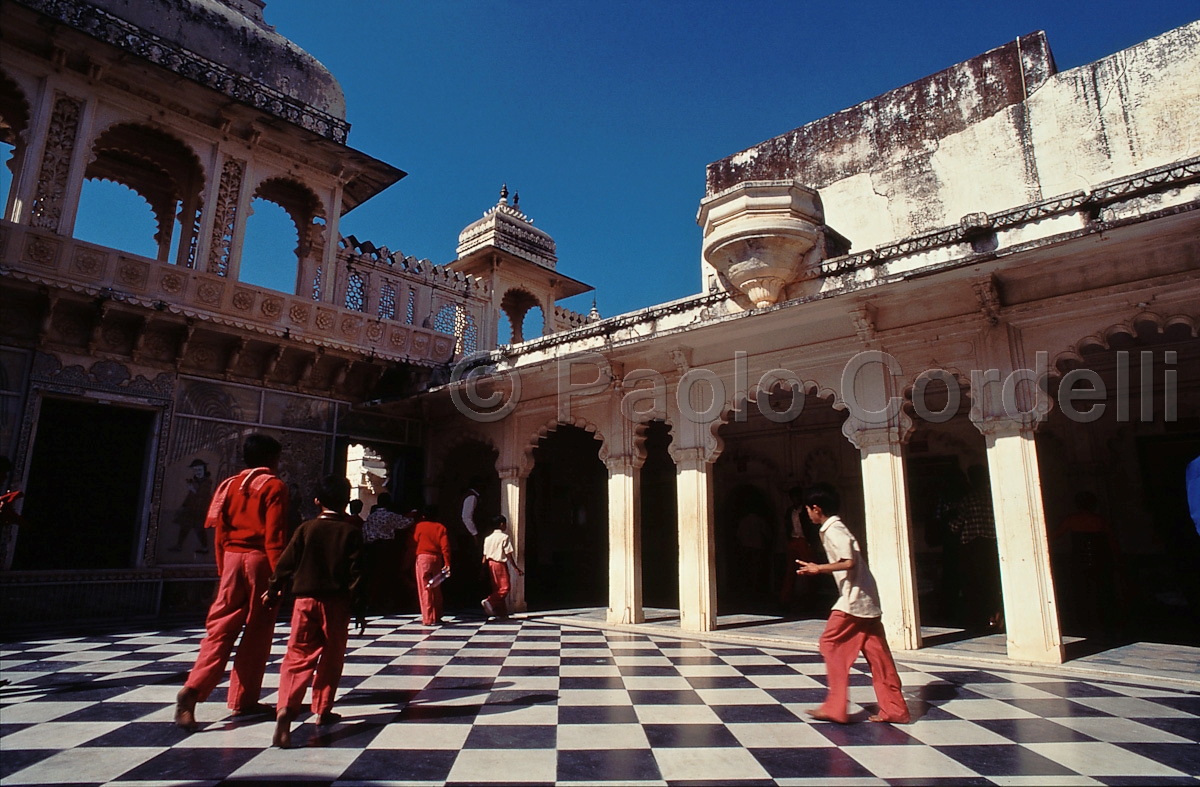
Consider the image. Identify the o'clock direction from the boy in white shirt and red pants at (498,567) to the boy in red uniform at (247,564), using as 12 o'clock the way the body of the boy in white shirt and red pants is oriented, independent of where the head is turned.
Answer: The boy in red uniform is roughly at 5 o'clock from the boy in white shirt and red pants.

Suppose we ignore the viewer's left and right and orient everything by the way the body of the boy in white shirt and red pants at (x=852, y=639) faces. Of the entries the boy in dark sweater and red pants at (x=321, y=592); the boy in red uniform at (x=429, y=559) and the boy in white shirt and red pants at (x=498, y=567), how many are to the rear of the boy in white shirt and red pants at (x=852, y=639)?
0

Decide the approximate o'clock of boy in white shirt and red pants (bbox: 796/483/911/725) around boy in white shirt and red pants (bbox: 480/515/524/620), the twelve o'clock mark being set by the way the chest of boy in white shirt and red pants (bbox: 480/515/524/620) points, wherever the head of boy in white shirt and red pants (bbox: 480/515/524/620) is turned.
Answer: boy in white shirt and red pants (bbox: 796/483/911/725) is roughly at 4 o'clock from boy in white shirt and red pants (bbox: 480/515/524/620).

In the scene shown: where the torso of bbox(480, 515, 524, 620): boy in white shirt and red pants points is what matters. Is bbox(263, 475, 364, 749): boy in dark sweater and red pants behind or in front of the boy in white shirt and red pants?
behind

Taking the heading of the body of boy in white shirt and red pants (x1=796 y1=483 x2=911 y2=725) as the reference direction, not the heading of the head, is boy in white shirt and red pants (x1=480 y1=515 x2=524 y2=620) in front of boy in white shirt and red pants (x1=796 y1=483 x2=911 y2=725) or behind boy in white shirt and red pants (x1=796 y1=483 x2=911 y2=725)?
in front

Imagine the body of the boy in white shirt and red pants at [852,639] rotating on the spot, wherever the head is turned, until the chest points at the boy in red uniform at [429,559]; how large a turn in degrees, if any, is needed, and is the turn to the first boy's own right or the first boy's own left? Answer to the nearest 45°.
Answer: approximately 45° to the first boy's own right

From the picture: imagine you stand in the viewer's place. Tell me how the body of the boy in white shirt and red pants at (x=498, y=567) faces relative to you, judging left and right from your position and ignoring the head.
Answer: facing away from the viewer and to the right of the viewer

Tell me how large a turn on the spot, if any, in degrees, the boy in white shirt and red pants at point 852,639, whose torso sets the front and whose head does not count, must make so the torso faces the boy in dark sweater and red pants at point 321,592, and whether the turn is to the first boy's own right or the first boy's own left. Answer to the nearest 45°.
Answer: approximately 45° to the first boy's own left

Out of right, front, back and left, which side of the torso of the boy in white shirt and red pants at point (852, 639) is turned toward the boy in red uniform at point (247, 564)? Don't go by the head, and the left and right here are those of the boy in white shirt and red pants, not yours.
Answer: front

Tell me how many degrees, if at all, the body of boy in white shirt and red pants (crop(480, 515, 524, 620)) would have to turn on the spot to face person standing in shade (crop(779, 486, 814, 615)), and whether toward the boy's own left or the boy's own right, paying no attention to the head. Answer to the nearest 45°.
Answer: approximately 45° to the boy's own right

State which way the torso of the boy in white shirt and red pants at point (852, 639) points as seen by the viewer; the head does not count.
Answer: to the viewer's left

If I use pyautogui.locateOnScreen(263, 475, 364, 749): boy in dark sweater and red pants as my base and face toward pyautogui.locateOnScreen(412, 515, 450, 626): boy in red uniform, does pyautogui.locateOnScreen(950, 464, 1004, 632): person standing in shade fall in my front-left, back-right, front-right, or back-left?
front-right

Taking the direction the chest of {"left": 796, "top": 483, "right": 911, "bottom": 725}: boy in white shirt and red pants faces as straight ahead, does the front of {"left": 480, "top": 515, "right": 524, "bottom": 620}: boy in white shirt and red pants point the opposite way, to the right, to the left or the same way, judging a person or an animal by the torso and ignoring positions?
to the right

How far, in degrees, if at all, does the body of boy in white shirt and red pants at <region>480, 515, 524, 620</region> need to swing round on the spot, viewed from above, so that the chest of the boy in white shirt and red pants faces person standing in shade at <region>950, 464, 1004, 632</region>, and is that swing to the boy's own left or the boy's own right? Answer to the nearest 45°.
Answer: approximately 45° to the boy's own right

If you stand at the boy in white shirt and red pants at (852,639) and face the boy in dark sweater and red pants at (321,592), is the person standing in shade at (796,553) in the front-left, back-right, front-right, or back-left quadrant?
back-right
